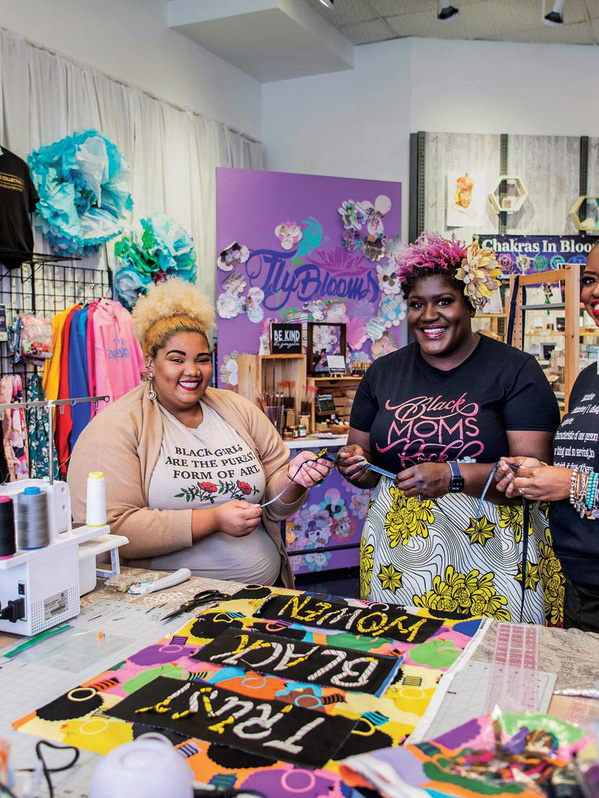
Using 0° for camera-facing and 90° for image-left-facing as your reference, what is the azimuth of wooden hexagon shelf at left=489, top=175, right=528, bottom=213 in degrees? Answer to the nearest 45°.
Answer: approximately 0°

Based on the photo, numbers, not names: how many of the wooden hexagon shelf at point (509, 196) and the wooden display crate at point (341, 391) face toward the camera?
2

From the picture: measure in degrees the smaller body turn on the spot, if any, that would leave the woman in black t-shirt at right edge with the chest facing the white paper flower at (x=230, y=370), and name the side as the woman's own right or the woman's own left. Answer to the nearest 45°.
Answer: approximately 90° to the woman's own right

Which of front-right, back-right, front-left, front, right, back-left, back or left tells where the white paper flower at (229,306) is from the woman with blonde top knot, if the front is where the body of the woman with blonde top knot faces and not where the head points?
back-left

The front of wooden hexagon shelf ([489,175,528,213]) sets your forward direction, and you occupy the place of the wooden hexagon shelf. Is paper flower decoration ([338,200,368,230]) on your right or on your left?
on your right

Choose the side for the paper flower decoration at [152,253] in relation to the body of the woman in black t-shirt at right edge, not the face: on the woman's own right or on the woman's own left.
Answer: on the woman's own right

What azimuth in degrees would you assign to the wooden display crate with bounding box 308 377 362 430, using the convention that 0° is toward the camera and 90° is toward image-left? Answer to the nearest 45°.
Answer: approximately 0°
